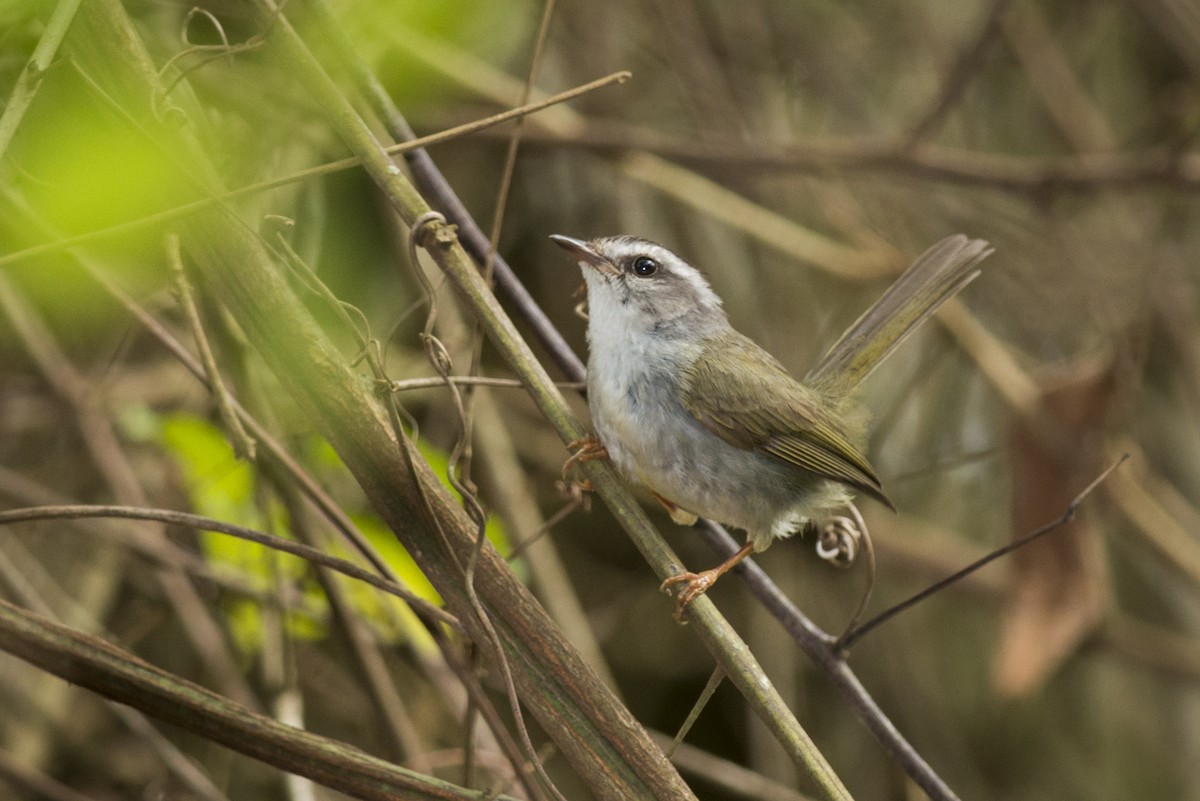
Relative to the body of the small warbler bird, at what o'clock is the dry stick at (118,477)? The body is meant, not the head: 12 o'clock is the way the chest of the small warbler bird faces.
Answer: The dry stick is roughly at 12 o'clock from the small warbler bird.

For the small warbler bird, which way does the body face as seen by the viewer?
to the viewer's left

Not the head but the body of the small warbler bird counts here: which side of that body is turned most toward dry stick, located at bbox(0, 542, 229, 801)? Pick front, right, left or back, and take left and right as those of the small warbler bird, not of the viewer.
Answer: front

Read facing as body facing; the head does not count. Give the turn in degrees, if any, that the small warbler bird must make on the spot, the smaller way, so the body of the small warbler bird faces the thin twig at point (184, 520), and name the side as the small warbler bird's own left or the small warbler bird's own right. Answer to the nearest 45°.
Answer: approximately 45° to the small warbler bird's own left

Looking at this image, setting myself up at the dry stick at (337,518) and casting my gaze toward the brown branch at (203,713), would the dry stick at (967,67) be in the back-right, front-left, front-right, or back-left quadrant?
back-left
